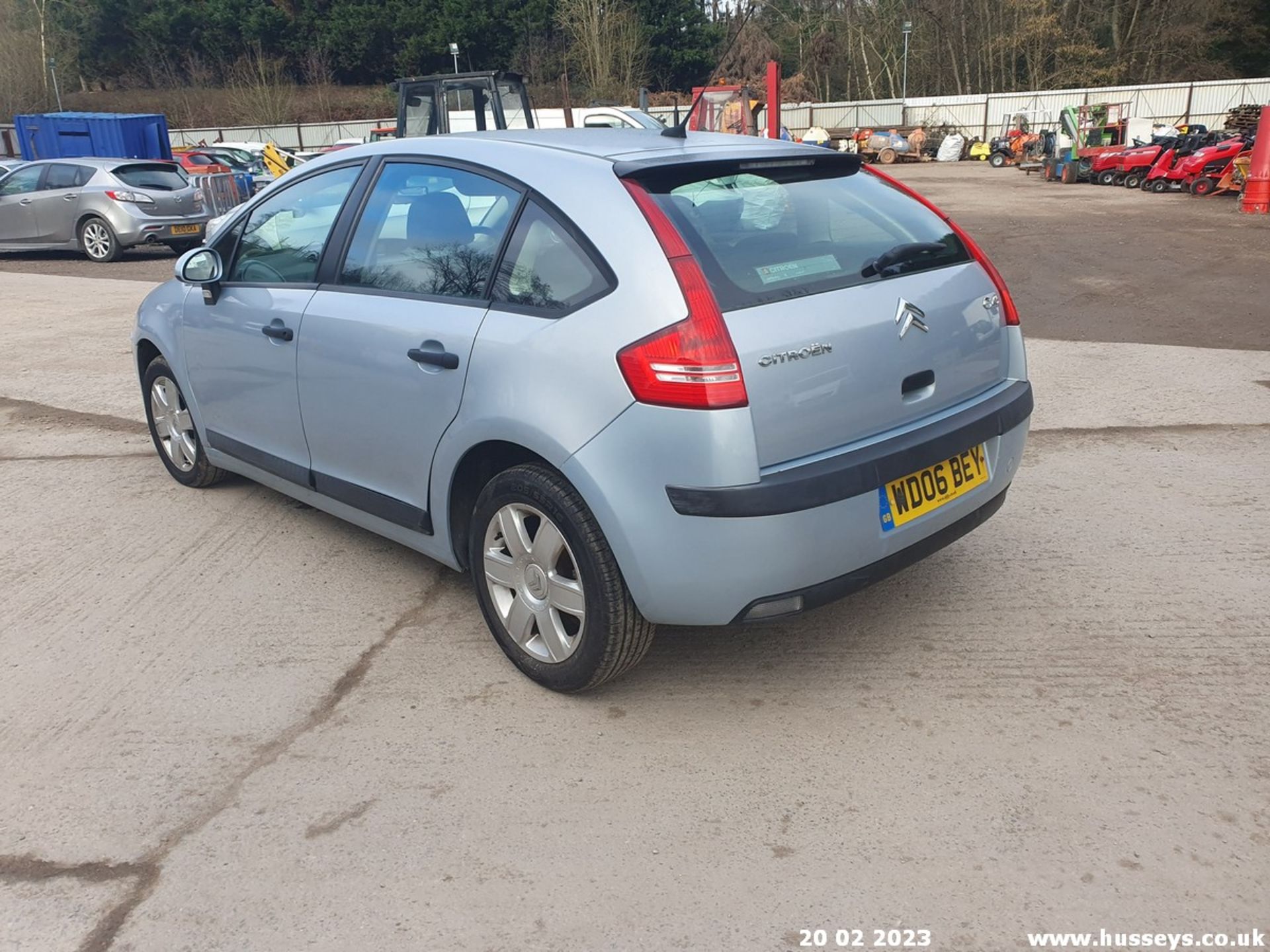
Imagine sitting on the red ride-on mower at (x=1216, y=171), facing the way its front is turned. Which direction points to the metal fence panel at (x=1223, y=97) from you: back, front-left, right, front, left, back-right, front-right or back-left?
back-right

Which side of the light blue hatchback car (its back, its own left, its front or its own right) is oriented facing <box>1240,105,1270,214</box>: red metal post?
right

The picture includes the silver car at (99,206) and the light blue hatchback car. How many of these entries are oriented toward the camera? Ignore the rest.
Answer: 0

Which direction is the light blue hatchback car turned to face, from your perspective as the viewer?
facing away from the viewer and to the left of the viewer

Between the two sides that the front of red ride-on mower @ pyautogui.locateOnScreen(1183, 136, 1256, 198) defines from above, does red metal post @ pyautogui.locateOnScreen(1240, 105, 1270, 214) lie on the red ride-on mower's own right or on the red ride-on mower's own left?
on the red ride-on mower's own left

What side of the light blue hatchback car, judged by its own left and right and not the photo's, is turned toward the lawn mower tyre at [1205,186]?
right

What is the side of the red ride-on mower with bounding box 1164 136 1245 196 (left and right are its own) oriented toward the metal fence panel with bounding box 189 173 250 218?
front

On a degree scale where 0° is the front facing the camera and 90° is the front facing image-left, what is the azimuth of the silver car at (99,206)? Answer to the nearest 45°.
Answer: approximately 135°

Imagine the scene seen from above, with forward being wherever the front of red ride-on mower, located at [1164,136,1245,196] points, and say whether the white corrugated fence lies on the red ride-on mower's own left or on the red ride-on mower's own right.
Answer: on the red ride-on mower's own right

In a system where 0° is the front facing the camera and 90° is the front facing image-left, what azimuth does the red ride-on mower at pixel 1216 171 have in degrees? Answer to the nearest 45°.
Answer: approximately 45°

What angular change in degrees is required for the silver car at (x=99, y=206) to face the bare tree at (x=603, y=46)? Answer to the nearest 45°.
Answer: approximately 90° to its right

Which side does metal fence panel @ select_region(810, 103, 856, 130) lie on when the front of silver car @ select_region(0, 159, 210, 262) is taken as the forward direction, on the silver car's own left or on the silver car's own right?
on the silver car's own right

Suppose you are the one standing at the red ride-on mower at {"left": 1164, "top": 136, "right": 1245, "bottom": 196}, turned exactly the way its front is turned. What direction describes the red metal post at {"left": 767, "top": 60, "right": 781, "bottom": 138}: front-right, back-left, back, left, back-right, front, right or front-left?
front-right
